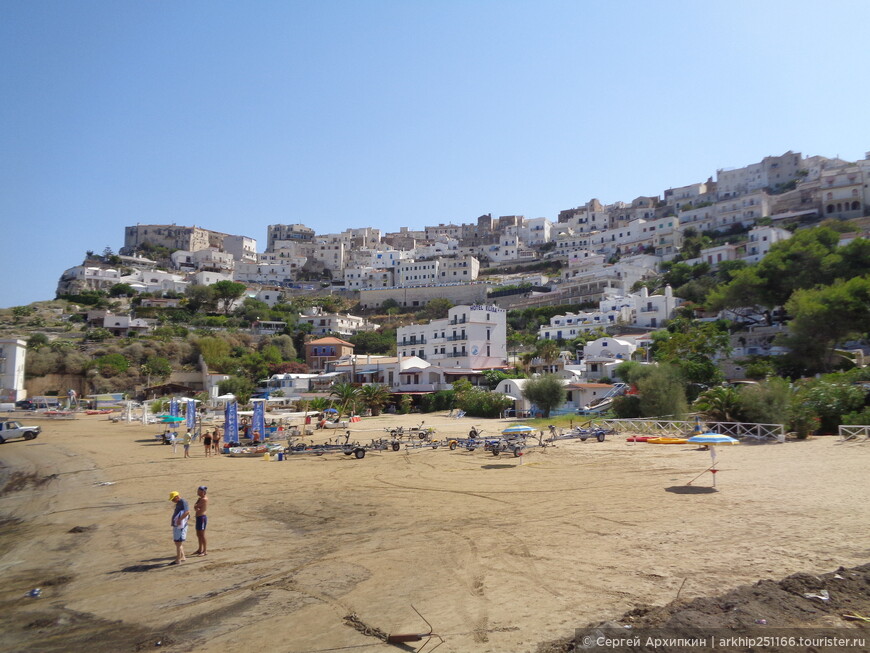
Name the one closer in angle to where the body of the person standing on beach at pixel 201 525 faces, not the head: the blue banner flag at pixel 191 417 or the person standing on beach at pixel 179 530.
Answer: the person standing on beach

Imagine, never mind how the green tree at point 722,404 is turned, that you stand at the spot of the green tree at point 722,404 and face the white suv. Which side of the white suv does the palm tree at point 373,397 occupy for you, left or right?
right

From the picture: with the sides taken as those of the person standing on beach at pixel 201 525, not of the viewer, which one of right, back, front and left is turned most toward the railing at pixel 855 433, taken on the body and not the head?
back

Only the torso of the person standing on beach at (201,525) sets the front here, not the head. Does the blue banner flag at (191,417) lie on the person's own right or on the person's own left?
on the person's own right

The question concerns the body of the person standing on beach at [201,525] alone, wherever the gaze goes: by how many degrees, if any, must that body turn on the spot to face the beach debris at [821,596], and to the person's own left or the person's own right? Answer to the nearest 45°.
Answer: approximately 135° to the person's own left

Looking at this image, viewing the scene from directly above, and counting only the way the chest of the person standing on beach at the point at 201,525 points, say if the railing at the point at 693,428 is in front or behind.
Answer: behind

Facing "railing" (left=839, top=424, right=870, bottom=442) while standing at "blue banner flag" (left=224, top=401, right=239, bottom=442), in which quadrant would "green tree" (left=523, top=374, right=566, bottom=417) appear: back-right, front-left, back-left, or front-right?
front-left

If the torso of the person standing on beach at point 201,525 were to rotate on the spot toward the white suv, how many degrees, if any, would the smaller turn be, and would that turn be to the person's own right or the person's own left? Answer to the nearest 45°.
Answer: approximately 90° to the person's own right
